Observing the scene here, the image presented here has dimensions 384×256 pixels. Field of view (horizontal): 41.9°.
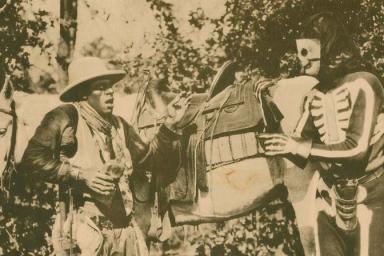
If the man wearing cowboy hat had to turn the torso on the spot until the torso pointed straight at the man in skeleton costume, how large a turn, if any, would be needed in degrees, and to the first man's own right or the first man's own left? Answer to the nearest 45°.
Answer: approximately 45° to the first man's own left

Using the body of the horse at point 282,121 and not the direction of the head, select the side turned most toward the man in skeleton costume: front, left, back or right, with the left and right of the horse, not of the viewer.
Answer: back

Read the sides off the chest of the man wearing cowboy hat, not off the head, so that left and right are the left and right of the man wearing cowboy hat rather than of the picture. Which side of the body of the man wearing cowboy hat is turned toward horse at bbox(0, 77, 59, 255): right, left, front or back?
back

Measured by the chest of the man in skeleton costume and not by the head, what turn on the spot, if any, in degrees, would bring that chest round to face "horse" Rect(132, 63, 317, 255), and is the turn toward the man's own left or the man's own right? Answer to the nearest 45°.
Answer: approximately 45° to the man's own right

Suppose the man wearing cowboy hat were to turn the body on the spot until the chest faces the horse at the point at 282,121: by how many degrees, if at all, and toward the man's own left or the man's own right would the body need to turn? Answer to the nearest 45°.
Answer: approximately 45° to the man's own left

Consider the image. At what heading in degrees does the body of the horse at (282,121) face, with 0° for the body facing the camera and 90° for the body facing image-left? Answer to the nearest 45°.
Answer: approximately 90°

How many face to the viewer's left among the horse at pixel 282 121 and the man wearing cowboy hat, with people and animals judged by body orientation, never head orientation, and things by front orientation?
1
